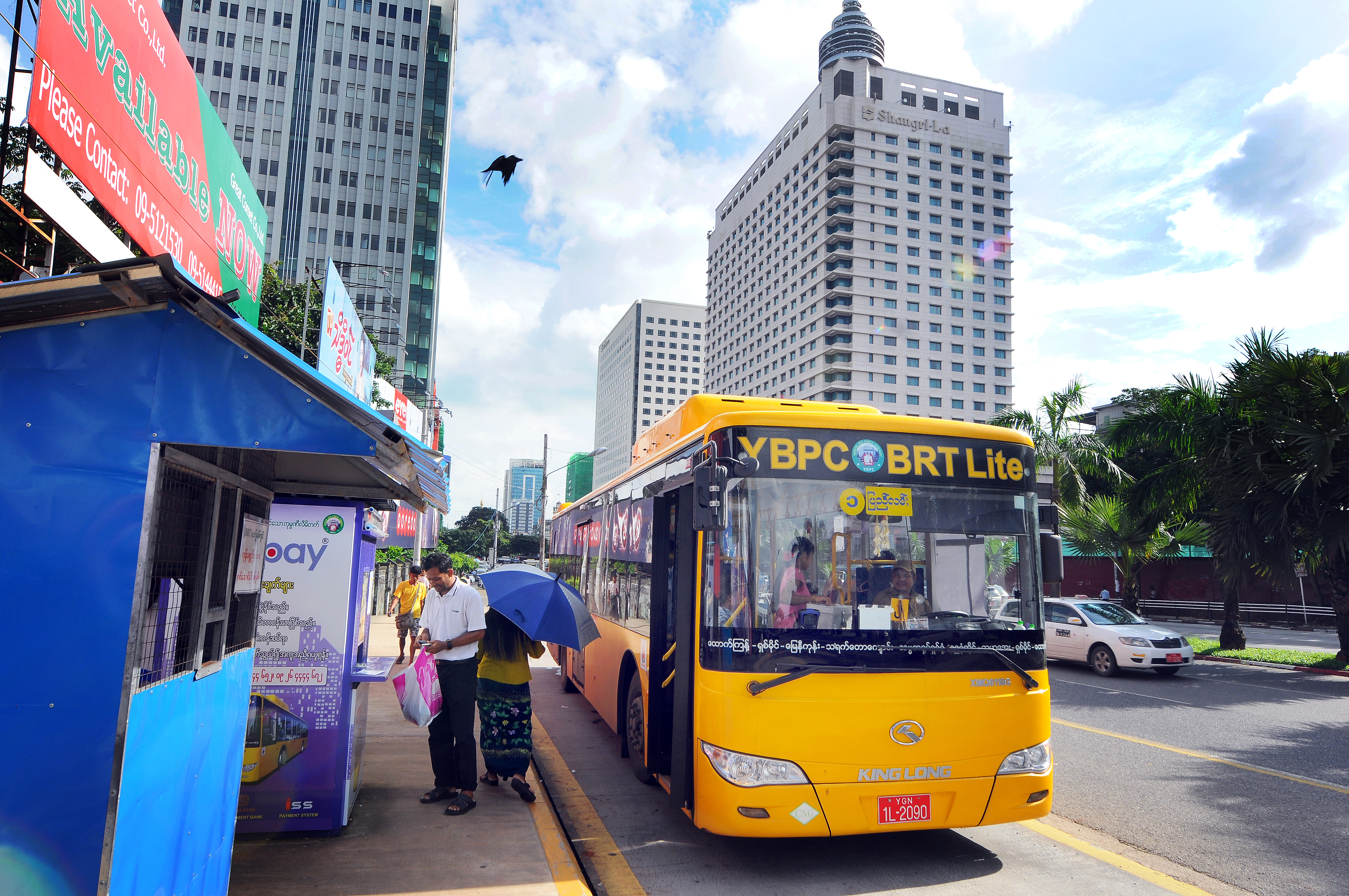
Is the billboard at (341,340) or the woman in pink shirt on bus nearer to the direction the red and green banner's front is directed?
the woman in pink shirt on bus

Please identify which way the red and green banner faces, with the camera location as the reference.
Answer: facing the viewer and to the right of the viewer

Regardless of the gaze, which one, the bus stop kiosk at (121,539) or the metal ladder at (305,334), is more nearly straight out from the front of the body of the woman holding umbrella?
the metal ladder

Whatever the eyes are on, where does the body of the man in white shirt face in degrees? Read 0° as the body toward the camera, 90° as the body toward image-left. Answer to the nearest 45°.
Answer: approximately 45°

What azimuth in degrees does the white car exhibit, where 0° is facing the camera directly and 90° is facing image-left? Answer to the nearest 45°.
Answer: approximately 315°

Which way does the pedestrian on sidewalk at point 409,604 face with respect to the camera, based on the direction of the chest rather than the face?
toward the camera

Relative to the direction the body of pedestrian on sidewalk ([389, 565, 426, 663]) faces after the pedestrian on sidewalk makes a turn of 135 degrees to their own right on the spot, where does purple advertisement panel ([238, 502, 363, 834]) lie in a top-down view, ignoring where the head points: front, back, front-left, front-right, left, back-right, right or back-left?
back-left

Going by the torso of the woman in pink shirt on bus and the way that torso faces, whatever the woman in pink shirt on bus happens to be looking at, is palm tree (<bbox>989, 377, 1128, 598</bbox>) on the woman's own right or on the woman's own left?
on the woman's own left

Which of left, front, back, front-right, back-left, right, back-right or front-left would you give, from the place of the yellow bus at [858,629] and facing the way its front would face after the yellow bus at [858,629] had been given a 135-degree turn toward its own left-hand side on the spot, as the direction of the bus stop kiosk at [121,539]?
back-left

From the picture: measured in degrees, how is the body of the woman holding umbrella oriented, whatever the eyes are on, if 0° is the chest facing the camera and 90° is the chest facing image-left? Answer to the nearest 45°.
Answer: approximately 180°

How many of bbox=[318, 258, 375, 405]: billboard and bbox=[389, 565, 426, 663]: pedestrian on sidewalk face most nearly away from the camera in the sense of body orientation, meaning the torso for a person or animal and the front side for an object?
0
